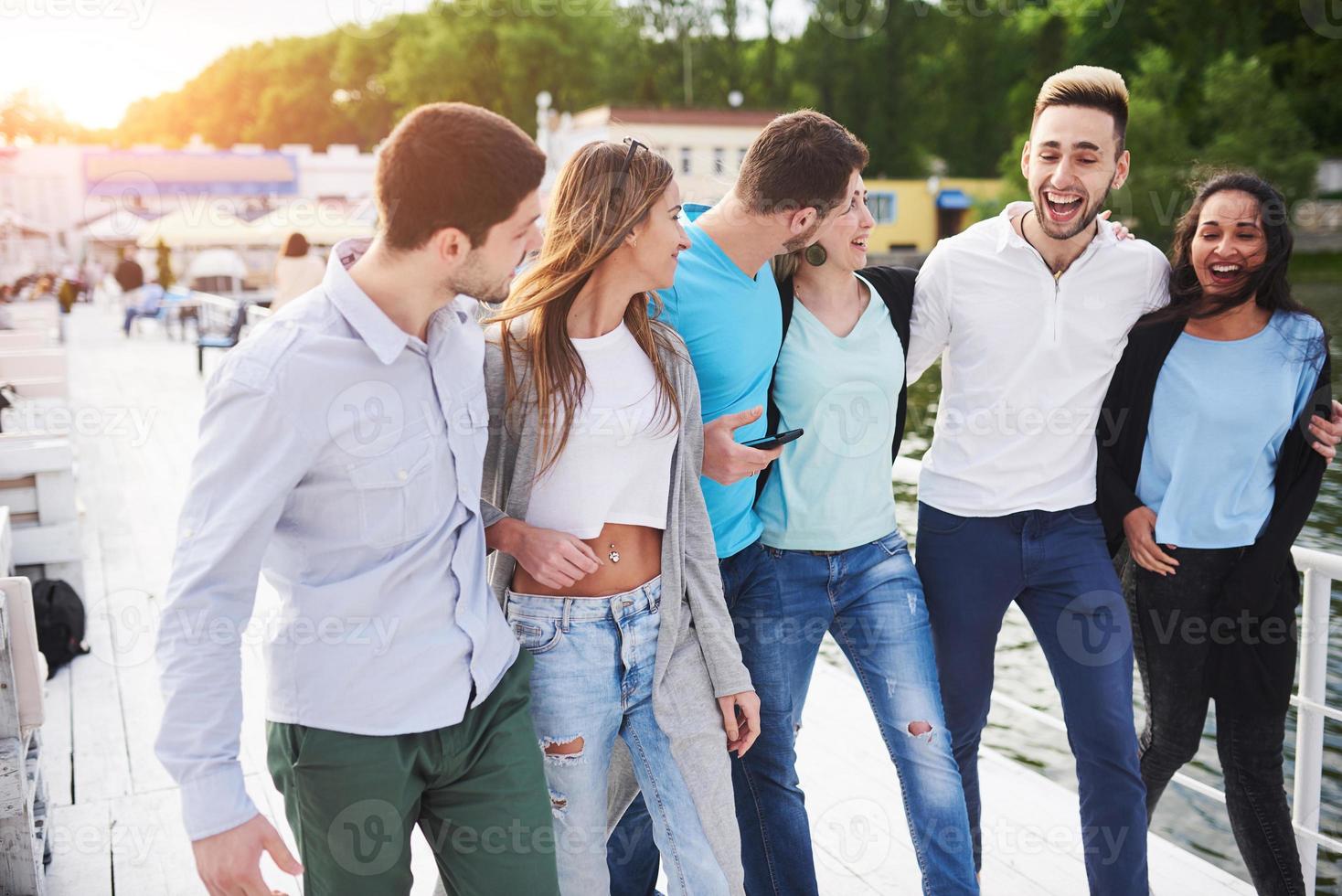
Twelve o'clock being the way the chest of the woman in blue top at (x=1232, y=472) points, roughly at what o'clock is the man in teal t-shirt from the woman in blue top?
The man in teal t-shirt is roughly at 2 o'clock from the woman in blue top.

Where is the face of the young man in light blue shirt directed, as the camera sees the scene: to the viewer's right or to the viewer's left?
to the viewer's right

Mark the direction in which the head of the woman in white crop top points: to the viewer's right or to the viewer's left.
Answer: to the viewer's right

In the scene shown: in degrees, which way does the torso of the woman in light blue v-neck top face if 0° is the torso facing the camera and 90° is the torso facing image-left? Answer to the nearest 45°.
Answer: approximately 0°

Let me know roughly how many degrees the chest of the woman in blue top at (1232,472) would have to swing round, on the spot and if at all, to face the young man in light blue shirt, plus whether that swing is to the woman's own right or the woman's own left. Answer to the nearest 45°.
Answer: approximately 45° to the woman's own right

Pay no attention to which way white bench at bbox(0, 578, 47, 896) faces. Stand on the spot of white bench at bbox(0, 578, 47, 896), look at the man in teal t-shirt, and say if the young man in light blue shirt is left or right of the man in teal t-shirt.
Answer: right

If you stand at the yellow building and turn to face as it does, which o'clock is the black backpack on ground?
The black backpack on ground is roughly at 12 o'clock from the yellow building.

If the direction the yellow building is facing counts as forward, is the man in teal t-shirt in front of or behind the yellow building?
in front
